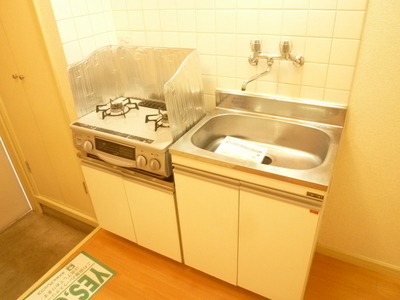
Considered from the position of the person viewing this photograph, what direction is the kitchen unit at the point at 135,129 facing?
facing the viewer and to the left of the viewer

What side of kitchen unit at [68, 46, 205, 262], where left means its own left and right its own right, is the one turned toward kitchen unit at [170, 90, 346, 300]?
left

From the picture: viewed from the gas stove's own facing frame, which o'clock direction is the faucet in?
The faucet is roughly at 8 o'clock from the gas stove.

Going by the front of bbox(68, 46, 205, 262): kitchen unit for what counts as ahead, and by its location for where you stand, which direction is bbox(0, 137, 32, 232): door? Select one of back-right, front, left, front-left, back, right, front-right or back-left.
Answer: right

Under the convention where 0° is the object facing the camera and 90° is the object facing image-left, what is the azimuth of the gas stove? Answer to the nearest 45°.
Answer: approximately 45°

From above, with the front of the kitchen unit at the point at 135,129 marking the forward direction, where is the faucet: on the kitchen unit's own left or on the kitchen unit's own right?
on the kitchen unit's own left

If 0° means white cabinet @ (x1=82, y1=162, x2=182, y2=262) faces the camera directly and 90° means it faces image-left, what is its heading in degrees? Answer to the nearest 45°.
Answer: approximately 45°

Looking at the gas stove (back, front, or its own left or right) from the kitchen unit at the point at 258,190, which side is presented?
left

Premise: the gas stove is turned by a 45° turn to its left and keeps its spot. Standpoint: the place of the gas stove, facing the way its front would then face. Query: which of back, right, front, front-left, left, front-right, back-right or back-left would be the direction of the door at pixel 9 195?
back-right
